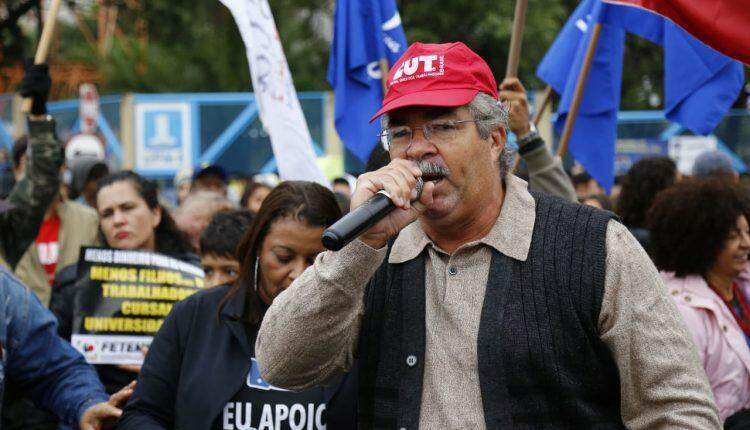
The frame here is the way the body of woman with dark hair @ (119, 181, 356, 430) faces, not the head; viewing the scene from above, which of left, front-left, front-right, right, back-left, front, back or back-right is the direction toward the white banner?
back-left

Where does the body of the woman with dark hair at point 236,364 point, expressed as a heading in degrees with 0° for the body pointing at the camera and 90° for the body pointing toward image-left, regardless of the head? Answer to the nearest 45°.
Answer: approximately 315°

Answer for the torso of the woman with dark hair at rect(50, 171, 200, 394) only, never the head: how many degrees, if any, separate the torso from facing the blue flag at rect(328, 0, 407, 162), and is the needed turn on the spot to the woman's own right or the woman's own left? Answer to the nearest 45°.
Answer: approximately 135° to the woman's own left

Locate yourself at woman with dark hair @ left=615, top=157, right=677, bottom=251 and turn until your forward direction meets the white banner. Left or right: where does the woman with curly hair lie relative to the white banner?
left

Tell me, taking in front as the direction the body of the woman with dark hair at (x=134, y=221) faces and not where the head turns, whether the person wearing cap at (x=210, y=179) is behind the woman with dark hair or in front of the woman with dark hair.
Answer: behind

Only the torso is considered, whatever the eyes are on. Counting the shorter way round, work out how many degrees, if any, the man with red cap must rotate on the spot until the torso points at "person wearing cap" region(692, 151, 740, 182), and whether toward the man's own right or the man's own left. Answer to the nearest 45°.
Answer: approximately 135° to the man's own right
